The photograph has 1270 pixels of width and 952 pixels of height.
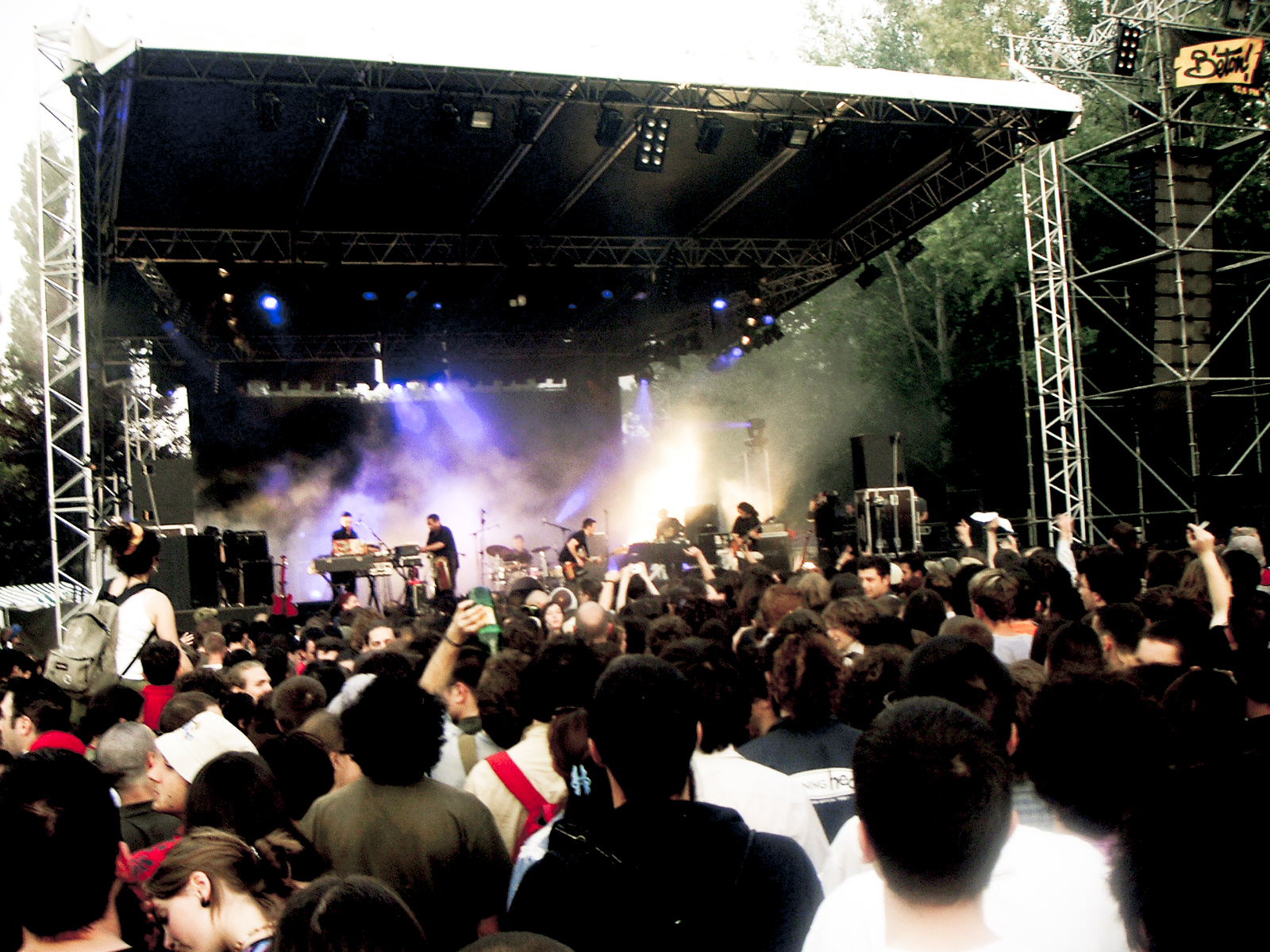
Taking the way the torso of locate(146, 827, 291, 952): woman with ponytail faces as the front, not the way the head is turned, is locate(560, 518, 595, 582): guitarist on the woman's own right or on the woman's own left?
on the woman's own right

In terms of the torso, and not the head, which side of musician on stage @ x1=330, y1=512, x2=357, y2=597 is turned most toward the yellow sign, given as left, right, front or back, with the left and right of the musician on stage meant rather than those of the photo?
left

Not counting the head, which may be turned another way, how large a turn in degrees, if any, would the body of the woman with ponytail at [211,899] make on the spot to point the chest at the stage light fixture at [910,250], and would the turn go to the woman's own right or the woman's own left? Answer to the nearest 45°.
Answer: approximately 135° to the woman's own right

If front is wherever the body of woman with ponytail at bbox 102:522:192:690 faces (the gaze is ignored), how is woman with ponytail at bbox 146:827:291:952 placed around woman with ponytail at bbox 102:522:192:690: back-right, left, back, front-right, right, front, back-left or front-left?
back-right

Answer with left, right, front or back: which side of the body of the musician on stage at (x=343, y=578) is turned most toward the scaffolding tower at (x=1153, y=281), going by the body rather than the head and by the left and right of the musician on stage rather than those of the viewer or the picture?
left

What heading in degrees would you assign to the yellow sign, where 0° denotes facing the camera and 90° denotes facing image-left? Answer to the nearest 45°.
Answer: approximately 0°

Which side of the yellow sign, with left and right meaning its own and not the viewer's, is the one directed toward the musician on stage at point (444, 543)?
right

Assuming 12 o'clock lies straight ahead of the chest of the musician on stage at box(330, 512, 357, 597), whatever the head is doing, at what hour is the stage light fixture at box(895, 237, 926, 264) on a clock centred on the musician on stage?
The stage light fixture is roughly at 10 o'clock from the musician on stage.

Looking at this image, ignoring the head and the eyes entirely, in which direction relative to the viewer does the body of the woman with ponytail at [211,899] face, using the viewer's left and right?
facing to the left of the viewer

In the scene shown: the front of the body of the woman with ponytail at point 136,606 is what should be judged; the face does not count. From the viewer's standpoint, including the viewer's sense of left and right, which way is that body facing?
facing away from the viewer and to the right of the viewer

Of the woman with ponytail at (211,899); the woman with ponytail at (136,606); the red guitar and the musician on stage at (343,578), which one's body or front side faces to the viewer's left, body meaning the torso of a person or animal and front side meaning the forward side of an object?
the woman with ponytail at (211,899)

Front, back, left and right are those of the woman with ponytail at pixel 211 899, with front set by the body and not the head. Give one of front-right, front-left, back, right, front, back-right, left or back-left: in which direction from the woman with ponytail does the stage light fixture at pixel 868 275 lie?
back-right

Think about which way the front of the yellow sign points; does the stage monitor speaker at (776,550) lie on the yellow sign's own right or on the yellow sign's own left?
on the yellow sign's own right
